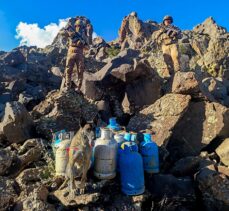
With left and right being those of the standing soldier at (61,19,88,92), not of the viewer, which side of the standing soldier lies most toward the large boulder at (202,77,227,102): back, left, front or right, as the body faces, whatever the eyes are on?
left

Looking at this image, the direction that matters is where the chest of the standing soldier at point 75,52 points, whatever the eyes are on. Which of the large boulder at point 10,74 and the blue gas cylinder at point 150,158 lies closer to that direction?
the blue gas cylinder

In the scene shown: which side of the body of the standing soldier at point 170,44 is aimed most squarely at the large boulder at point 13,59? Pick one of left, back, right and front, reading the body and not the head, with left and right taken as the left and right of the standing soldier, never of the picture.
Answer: right

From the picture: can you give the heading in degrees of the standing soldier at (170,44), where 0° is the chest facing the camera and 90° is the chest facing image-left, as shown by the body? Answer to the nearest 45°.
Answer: approximately 0°

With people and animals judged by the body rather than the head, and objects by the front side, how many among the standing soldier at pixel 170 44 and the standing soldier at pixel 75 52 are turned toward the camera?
2

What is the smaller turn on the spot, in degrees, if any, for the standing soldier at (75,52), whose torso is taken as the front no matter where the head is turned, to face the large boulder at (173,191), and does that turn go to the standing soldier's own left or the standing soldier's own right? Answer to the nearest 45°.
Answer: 0° — they already face it

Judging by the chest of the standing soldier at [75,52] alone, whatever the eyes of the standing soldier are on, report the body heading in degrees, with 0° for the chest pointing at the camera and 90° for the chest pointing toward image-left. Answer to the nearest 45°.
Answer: approximately 0°
